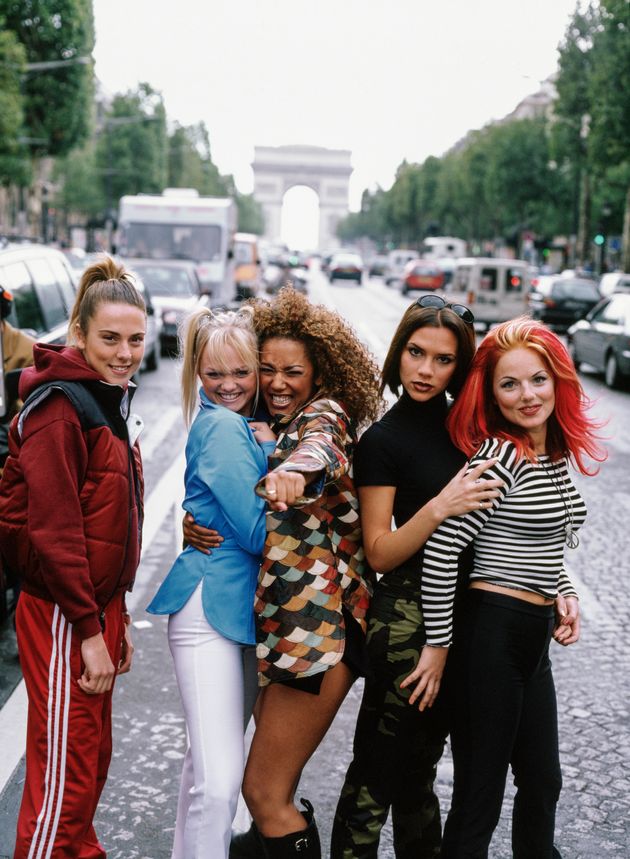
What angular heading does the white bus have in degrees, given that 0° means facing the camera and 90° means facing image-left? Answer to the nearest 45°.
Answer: approximately 0°

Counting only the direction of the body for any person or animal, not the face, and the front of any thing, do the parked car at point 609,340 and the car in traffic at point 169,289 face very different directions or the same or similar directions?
very different directions

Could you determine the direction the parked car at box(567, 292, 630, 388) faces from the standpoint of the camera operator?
facing away from the viewer and to the left of the viewer

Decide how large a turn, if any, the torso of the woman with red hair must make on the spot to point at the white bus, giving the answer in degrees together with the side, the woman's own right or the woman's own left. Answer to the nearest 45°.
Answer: approximately 135° to the woman's own left

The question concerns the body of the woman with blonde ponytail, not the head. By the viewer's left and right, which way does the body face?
facing to the right of the viewer

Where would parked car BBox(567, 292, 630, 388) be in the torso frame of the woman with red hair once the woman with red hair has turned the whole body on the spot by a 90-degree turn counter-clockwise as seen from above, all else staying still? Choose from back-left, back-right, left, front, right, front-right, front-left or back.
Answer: front-left

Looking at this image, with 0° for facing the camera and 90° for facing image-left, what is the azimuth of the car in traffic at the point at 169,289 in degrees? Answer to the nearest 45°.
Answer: approximately 0°

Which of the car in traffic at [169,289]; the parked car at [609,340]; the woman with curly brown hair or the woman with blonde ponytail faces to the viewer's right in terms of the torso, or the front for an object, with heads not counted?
the woman with blonde ponytail

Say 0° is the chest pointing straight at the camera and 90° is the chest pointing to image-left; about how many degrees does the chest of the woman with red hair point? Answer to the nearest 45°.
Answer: approximately 315°

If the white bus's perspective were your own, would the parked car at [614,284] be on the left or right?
on its left

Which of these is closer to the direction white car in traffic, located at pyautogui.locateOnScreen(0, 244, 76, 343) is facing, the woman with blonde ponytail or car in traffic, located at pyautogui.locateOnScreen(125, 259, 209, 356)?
the woman with blonde ponytail
